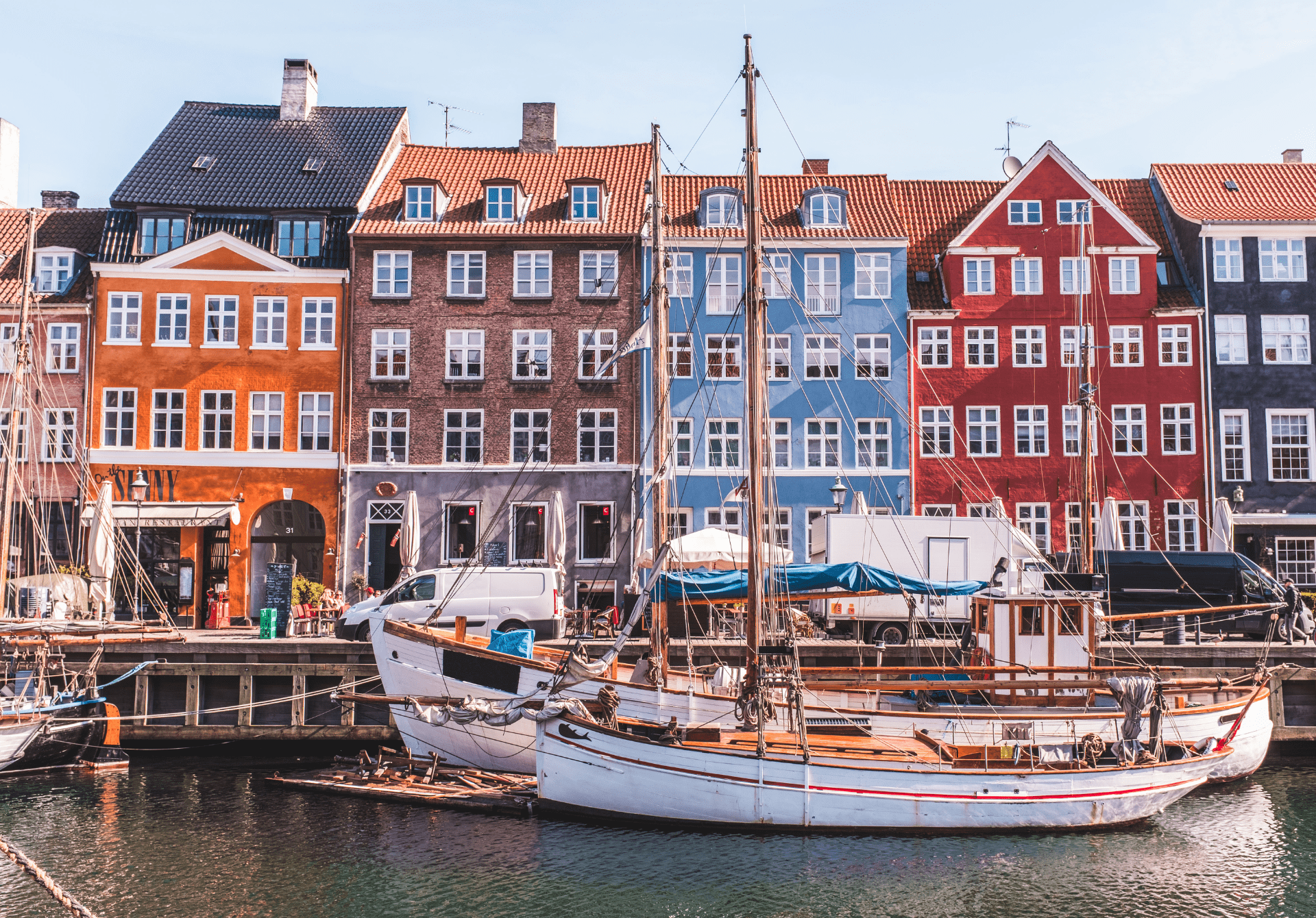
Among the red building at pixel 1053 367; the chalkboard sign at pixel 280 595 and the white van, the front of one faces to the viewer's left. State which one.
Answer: the white van

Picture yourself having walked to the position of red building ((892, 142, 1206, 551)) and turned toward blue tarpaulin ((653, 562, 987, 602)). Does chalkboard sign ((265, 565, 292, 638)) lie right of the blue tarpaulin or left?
right

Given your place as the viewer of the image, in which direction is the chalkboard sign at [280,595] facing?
facing the viewer

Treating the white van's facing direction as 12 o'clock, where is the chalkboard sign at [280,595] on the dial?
The chalkboard sign is roughly at 1 o'clock from the white van.

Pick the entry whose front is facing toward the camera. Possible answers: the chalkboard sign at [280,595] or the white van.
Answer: the chalkboard sign

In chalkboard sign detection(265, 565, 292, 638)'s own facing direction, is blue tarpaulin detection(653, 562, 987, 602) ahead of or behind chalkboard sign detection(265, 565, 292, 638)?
ahead

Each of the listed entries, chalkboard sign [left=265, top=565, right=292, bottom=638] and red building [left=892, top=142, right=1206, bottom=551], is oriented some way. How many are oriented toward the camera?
2

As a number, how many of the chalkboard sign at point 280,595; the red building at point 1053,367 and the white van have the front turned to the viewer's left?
1

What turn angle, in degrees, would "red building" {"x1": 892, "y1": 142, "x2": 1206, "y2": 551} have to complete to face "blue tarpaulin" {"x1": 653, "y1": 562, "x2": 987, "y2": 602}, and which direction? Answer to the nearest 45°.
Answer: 0° — it already faces it

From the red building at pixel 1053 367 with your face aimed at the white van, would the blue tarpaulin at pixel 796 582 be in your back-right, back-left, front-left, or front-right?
front-left

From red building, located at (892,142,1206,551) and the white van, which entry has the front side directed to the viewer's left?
the white van

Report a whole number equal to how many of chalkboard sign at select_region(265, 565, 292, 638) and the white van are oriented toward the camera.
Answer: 1

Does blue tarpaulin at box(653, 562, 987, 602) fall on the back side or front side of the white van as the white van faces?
on the back side

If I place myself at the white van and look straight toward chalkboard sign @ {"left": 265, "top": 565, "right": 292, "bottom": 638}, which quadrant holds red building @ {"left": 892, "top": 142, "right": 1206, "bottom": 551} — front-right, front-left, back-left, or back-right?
back-right

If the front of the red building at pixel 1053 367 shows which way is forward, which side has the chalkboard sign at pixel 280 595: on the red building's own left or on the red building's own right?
on the red building's own right

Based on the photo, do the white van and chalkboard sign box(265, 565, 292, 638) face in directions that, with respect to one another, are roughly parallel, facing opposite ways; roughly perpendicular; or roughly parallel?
roughly perpendicular

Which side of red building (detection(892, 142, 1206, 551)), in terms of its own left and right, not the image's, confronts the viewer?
front

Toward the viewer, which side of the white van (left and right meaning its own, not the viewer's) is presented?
left
